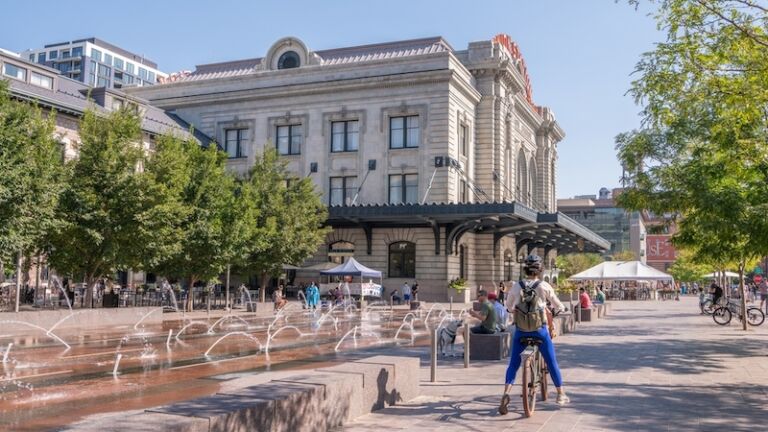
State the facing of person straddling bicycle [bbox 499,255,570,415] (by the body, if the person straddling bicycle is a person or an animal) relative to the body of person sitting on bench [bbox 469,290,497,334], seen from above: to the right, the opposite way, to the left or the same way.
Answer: to the right

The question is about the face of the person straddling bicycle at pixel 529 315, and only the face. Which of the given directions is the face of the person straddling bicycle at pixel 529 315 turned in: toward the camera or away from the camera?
away from the camera

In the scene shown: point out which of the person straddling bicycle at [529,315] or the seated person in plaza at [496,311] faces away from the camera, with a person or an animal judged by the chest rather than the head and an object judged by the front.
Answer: the person straddling bicycle

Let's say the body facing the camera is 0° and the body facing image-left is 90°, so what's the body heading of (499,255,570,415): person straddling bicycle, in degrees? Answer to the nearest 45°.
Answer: approximately 180°

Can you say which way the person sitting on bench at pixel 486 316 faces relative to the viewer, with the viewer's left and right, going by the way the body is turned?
facing to the left of the viewer

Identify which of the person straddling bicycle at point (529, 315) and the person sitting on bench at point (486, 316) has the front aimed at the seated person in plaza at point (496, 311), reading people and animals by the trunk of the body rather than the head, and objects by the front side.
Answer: the person straddling bicycle

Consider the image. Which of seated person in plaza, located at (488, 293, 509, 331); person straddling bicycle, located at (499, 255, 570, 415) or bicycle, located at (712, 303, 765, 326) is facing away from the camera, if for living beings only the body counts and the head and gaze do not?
the person straddling bicycle

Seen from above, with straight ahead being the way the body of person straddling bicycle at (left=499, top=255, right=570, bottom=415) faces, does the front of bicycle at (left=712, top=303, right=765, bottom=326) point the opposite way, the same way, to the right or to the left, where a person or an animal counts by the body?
to the left

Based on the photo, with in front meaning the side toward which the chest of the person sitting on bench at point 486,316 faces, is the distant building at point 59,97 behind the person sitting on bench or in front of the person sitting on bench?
in front

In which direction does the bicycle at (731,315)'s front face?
to the viewer's left

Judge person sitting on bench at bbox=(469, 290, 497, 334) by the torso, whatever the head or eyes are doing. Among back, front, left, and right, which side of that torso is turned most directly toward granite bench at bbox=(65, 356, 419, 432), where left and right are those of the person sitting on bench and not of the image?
left

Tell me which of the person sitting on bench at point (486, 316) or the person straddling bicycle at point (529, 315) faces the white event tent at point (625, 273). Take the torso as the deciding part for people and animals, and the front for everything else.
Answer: the person straddling bicycle
